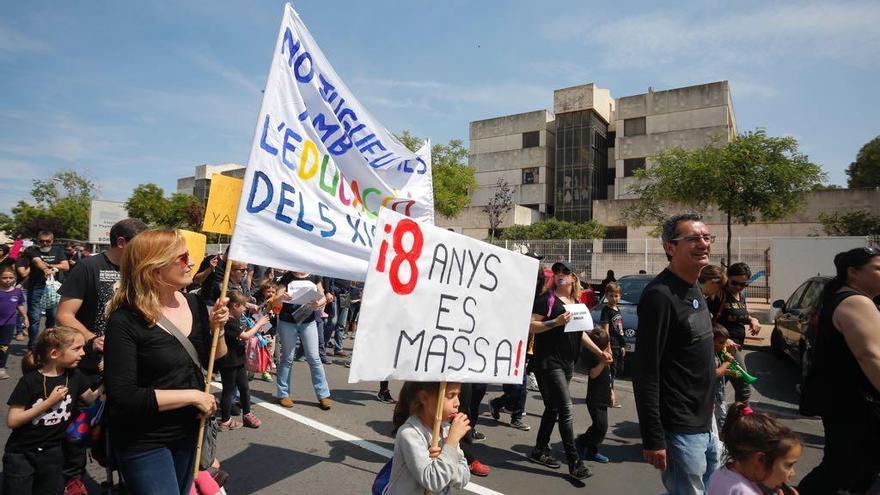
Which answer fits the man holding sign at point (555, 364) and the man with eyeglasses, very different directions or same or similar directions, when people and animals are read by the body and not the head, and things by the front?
same or similar directions

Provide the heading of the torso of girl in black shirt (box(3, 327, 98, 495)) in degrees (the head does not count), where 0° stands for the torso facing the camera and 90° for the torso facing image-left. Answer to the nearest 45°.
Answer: approximately 315°

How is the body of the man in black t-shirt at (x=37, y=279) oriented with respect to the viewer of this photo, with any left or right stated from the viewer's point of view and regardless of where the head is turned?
facing the viewer

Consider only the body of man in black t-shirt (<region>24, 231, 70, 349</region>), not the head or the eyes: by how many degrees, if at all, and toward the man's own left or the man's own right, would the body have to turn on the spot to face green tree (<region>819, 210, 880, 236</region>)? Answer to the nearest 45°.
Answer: approximately 90° to the man's own left

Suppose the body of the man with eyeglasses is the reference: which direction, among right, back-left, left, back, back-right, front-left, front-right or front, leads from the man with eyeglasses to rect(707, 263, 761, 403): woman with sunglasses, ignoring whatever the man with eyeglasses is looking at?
back-left

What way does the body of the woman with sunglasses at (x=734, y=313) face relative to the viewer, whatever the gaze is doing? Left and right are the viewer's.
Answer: facing the viewer and to the right of the viewer

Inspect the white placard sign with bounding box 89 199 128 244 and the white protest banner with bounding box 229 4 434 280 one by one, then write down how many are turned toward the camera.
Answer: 2

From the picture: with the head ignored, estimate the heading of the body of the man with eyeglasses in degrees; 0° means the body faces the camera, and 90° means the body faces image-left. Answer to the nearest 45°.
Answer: approximately 315°

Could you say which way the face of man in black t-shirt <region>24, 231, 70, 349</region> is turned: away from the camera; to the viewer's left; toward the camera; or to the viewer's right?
toward the camera

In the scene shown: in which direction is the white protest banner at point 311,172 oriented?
toward the camera

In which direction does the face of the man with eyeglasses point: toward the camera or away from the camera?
toward the camera

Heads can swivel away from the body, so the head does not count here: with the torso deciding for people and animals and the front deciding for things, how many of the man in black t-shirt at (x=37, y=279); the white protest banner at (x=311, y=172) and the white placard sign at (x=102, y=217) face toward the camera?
3

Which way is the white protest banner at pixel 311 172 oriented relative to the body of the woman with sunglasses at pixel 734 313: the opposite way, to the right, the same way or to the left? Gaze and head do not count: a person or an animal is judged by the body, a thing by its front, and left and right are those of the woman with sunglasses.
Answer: the same way

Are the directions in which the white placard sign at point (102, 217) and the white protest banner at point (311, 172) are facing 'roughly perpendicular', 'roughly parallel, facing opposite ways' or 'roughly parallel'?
roughly parallel

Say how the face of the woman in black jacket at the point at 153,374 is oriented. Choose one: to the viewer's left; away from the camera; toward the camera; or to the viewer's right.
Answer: to the viewer's right

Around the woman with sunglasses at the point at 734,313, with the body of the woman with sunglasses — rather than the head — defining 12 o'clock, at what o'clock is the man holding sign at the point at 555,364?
The man holding sign is roughly at 3 o'clock from the woman with sunglasses.

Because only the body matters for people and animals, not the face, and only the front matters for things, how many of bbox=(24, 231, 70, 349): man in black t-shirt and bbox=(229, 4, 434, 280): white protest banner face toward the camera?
2
